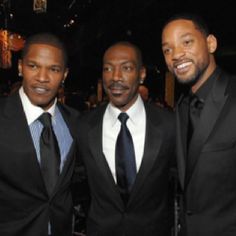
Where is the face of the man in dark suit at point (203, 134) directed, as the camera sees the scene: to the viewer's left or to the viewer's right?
to the viewer's left

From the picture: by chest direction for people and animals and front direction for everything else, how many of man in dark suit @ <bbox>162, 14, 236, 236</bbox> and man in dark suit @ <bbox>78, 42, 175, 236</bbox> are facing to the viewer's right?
0

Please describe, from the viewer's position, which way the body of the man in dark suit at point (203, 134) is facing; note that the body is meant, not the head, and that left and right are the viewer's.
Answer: facing the viewer and to the left of the viewer

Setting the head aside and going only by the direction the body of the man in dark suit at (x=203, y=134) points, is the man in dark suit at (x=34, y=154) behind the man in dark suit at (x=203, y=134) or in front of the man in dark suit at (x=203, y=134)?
in front

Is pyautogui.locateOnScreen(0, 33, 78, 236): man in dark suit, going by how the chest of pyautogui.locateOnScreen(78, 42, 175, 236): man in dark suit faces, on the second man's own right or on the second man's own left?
on the second man's own right

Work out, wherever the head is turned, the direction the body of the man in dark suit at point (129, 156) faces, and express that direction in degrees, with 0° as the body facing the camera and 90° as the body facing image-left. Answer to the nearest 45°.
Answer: approximately 0°
